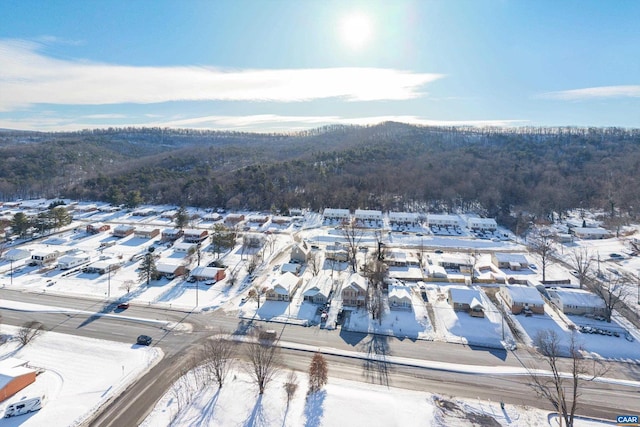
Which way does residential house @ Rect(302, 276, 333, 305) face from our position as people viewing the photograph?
facing the viewer

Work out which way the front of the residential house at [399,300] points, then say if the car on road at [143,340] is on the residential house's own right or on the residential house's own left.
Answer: on the residential house's own right

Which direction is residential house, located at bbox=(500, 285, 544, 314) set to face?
toward the camera

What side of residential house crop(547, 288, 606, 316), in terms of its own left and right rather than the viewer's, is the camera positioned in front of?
front

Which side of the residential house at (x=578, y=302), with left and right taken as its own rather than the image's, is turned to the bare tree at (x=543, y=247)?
back

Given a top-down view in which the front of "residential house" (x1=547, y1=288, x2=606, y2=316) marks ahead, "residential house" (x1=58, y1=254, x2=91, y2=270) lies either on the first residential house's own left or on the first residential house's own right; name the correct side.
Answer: on the first residential house's own right

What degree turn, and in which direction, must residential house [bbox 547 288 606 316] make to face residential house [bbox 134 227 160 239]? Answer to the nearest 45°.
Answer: approximately 90° to its right

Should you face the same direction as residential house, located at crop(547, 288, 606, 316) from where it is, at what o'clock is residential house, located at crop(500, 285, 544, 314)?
residential house, located at crop(500, 285, 544, 314) is roughly at 2 o'clock from residential house, located at crop(547, 288, 606, 316).

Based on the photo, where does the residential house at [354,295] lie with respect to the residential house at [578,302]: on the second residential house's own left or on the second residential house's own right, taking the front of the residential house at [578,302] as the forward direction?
on the second residential house's own right

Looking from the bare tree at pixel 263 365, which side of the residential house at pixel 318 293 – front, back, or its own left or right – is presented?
front

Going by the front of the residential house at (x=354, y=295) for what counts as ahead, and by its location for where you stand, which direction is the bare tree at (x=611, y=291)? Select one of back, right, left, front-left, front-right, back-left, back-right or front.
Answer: left

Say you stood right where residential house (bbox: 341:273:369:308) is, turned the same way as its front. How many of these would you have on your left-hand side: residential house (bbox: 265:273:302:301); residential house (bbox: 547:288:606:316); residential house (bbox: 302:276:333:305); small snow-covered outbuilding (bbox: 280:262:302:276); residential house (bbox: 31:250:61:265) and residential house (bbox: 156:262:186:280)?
1

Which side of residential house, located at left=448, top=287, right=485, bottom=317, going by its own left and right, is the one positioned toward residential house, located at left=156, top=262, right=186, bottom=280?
right

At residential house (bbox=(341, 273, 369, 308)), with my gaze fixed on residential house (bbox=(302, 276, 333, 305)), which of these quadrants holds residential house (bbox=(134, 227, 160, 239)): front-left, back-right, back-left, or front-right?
front-right
